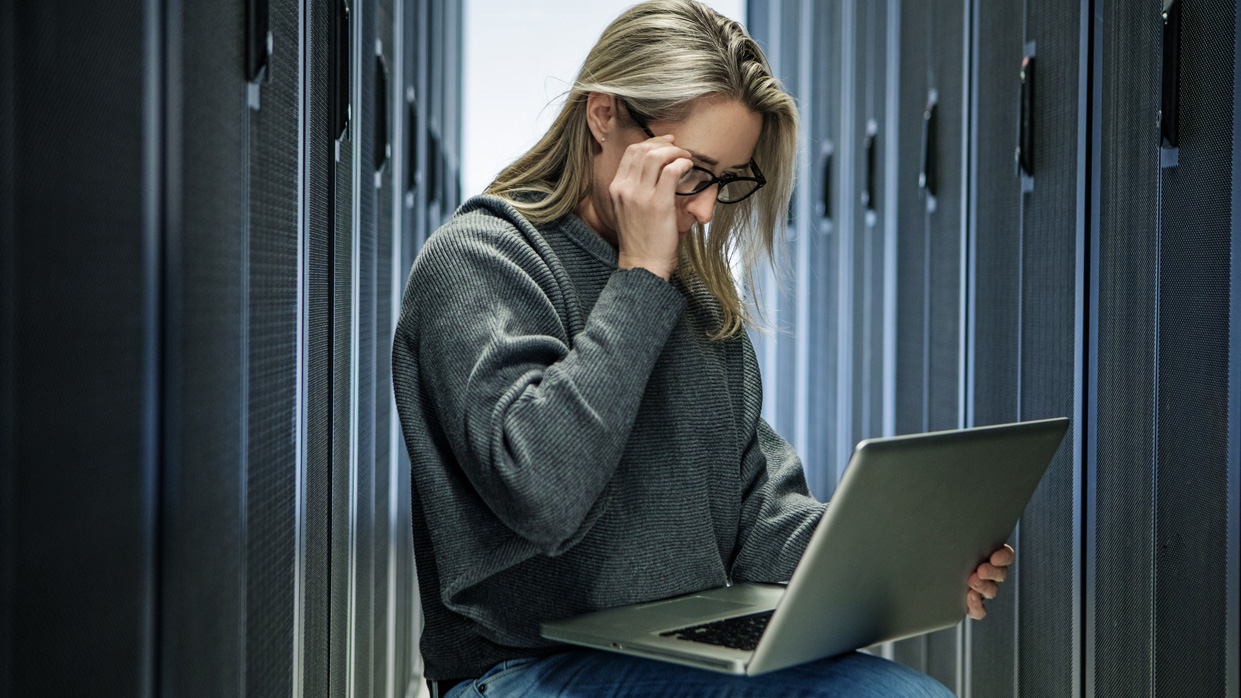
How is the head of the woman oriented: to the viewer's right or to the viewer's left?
to the viewer's right

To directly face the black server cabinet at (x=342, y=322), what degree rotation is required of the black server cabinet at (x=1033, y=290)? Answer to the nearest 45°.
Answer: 0° — it already faces it

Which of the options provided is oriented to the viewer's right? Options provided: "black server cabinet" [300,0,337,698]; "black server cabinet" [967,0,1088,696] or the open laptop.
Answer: "black server cabinet" [300,0,337,698]

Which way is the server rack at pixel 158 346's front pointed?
to the viewer's right

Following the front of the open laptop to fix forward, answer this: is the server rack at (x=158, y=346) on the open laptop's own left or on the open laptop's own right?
on the open laptop's own left

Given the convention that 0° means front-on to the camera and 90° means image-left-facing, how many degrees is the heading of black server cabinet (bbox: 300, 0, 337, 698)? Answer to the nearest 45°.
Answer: approximately 270°

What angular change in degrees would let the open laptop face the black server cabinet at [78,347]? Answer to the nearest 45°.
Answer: approximately 90° to its left
